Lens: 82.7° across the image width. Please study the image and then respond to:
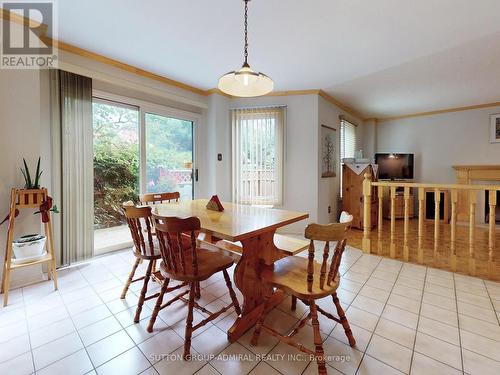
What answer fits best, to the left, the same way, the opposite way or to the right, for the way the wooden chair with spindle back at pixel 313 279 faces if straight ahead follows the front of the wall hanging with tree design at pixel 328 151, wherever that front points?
the opposite way

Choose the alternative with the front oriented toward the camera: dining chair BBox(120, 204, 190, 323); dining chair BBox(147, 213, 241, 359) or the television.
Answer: the television

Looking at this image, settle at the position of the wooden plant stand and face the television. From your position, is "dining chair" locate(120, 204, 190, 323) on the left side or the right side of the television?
right

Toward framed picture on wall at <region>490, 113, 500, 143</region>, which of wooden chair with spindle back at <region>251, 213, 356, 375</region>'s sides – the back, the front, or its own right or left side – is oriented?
right

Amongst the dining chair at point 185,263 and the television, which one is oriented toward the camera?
the television

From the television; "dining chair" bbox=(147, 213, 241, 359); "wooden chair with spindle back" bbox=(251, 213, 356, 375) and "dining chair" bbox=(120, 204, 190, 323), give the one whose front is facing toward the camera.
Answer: the television

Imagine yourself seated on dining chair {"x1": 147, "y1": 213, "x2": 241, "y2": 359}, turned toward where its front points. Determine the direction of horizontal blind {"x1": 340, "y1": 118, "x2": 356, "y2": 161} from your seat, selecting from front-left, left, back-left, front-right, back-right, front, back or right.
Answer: front

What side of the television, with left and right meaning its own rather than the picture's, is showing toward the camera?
front

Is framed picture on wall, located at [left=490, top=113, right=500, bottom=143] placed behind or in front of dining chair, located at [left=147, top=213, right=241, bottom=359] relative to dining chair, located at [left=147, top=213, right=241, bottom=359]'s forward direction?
in front

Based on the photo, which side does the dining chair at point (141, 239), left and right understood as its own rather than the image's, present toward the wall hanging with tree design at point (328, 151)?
front

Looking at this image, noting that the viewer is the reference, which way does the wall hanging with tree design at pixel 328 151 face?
facing the viewer and to the right of the viewer

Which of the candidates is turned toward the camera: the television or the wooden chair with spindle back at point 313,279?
the television

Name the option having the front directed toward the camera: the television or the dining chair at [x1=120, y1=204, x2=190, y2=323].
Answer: the television

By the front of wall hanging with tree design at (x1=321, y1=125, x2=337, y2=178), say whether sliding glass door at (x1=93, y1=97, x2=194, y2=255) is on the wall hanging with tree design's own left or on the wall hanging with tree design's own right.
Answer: on the wall hanging with tree design's own right

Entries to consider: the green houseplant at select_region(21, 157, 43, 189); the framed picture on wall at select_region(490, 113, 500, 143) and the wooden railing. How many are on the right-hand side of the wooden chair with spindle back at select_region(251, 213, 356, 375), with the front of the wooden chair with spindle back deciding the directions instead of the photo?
2

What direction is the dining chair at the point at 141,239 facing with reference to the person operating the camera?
facing away from the viewer and to the right of the viewer
